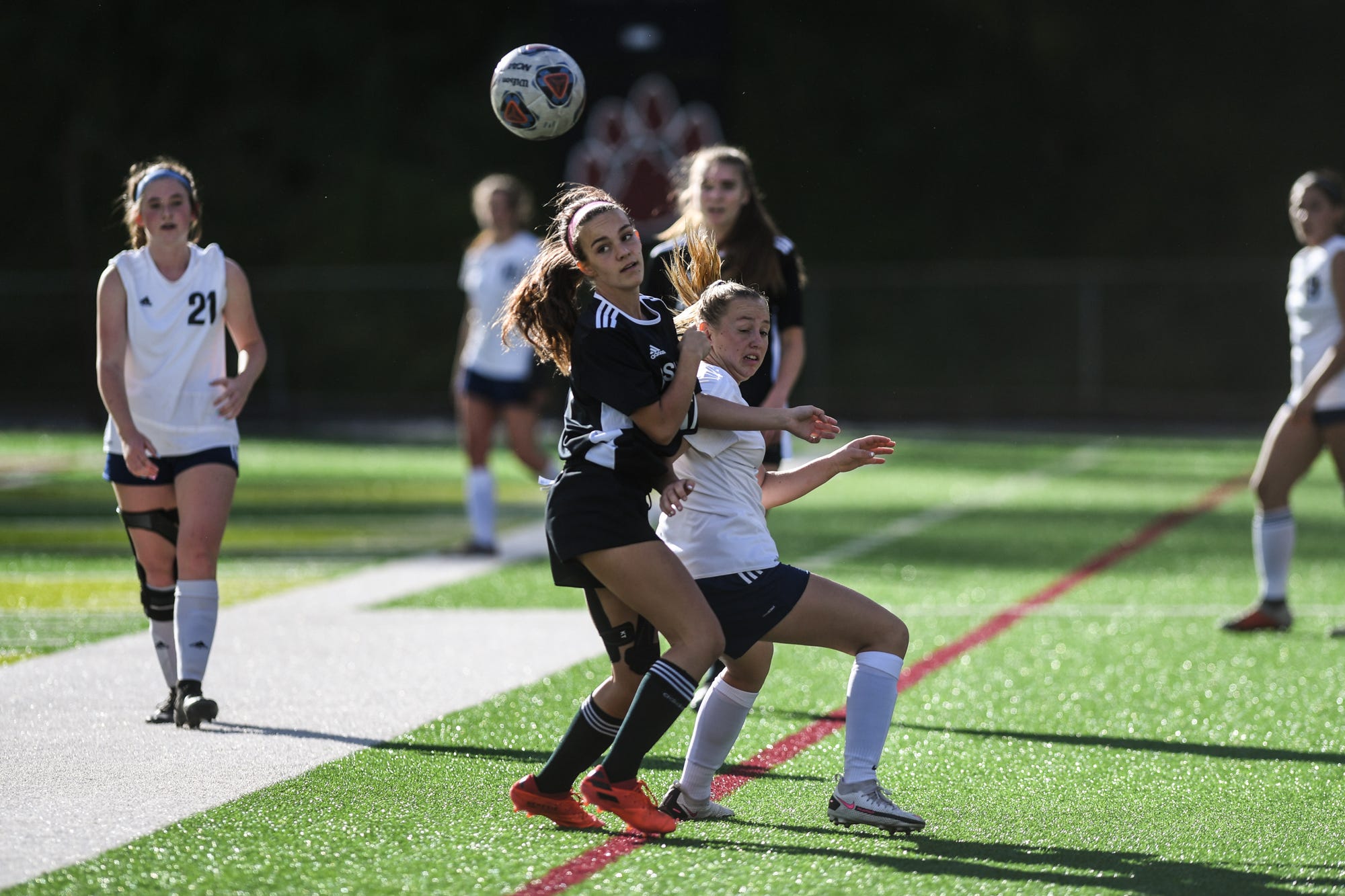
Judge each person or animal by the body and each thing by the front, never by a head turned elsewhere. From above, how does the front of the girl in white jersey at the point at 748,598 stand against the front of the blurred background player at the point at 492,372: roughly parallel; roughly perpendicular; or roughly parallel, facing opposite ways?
roughly perpendicular

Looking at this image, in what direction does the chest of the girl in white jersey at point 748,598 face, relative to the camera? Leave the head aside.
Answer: to the viewer's right

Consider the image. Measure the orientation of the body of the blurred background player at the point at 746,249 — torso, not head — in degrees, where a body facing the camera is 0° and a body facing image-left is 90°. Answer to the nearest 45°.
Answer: approximately 0°

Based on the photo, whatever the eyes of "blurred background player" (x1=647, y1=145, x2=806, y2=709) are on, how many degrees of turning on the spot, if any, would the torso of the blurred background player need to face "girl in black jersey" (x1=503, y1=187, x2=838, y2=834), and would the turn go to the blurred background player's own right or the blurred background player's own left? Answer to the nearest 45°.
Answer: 0° — they already face them

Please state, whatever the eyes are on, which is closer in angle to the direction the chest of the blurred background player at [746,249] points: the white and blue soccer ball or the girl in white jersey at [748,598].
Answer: the girl in white jersey

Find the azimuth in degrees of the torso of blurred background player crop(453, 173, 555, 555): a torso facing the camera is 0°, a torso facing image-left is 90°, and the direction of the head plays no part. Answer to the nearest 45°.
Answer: approximately 0°

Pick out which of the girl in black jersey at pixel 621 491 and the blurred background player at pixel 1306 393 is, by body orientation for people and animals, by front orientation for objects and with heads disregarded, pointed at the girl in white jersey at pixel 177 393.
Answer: the blurred background player
